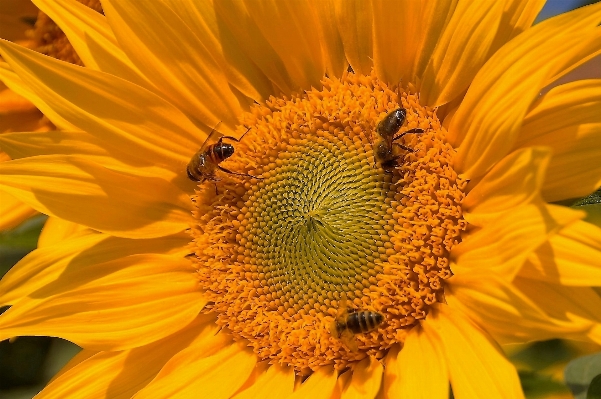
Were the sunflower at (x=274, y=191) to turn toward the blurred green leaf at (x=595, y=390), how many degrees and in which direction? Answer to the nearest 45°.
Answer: approximately 90° to its left

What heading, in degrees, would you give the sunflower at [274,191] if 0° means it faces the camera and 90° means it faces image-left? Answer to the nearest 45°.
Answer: approximately 0°

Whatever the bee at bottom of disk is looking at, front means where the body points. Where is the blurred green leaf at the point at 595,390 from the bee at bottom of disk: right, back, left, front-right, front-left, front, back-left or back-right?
back

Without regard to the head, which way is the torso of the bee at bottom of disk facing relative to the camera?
to the viewer's left

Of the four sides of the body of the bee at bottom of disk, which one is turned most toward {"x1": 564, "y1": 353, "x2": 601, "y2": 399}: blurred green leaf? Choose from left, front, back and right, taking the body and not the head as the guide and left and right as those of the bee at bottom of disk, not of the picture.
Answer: back
